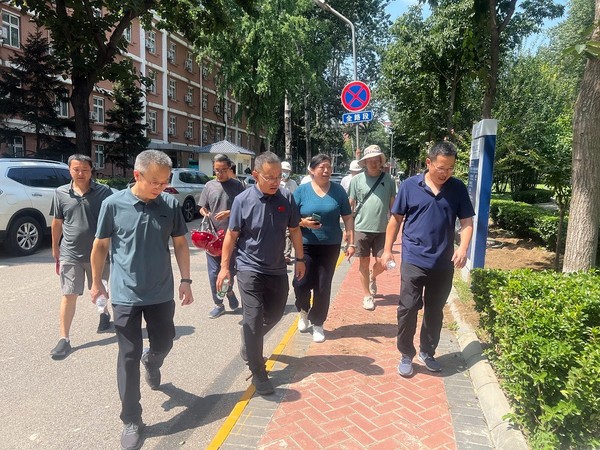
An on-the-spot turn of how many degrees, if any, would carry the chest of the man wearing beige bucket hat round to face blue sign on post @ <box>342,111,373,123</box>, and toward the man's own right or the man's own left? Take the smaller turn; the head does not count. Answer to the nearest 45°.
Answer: approximately 180°

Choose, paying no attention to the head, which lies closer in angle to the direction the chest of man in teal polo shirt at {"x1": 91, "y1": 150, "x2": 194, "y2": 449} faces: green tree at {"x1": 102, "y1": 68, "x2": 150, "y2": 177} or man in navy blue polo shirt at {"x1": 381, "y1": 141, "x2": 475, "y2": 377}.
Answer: the man in navy blue polo shirt

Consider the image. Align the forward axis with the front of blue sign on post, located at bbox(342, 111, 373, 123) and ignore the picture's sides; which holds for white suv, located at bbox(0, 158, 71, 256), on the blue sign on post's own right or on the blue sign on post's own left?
on the blue sign on post's own right

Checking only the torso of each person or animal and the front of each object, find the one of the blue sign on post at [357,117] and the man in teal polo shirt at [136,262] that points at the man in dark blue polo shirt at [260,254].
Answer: the blue sign on post

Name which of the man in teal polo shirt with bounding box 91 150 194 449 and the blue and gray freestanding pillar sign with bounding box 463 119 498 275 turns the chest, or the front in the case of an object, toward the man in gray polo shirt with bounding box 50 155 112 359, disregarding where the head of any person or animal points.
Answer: the blue and gray freestanding pillar sign

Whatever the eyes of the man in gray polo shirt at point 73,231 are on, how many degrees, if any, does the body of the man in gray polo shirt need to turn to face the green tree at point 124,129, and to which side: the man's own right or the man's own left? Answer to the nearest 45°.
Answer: approximately 180°

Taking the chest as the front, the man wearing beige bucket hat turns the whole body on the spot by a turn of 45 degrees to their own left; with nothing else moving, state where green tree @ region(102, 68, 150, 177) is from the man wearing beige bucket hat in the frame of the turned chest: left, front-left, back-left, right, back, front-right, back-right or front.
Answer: back

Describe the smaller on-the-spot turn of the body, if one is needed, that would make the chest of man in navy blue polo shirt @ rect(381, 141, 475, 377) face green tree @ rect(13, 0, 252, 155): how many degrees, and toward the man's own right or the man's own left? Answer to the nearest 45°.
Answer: approximately 135° to the man's own right
